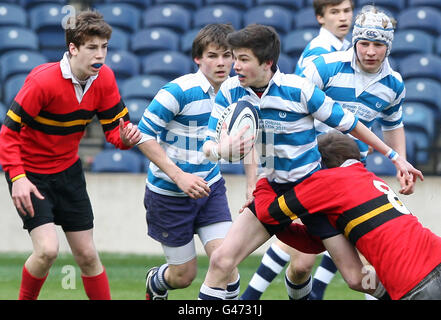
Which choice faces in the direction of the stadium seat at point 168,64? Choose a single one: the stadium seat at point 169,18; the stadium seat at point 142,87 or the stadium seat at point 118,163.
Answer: the stadium seat at point 169,18

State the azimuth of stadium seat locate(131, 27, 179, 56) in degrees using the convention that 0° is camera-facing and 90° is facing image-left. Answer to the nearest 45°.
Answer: approximately 0°

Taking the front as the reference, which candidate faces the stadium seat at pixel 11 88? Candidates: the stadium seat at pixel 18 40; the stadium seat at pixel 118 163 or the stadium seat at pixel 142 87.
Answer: the stadium seat at pixel 18 40

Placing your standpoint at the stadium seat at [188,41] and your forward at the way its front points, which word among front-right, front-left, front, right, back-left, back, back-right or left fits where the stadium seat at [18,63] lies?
right

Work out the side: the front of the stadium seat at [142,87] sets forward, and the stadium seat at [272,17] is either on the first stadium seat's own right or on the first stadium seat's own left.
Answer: on the first stadium seat's own left

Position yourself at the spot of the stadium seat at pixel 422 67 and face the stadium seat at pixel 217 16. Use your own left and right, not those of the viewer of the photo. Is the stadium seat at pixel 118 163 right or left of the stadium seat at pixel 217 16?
left

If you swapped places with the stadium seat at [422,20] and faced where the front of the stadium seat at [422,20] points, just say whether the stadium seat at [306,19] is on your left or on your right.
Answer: on your right

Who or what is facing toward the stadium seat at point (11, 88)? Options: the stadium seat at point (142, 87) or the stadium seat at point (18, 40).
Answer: the stadium seat at point (18, 40)

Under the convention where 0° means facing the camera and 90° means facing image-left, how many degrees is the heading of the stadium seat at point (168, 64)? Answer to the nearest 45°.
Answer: approximately 0°

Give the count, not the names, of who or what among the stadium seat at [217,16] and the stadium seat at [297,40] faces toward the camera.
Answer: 2

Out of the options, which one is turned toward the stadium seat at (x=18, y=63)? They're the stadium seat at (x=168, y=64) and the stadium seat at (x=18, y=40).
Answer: the stadium seat at (x=18, y=40)
